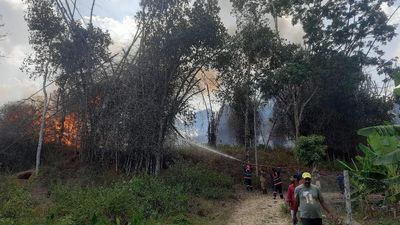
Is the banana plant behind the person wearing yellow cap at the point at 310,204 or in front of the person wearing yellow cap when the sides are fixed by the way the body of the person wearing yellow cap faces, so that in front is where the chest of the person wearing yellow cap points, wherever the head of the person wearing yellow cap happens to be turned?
behind

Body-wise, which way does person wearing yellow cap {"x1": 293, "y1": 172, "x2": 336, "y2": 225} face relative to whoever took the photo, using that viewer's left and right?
facing the viewer

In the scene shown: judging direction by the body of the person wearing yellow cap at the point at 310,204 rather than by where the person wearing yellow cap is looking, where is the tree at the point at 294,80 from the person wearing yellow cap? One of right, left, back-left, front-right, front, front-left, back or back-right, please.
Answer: back

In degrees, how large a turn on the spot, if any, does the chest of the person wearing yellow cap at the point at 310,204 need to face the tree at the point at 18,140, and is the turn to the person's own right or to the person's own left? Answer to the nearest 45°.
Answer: approximately 135° to the person's own right

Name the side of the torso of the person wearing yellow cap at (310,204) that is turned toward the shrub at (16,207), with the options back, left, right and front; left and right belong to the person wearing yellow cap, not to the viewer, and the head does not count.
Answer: right

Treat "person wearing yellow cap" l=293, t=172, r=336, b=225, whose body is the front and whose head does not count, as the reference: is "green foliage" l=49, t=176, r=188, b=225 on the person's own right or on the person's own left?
on the person's own right

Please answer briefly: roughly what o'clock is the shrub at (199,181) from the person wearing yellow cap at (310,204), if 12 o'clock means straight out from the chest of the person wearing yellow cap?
The shrub is roughly at 5 o'clock from the person wearing yellow cap.

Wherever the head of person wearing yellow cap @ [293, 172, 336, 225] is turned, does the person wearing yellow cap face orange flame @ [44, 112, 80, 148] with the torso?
no

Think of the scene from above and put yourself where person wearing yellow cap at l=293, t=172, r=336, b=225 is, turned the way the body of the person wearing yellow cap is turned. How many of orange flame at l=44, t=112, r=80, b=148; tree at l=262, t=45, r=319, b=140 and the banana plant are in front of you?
0
